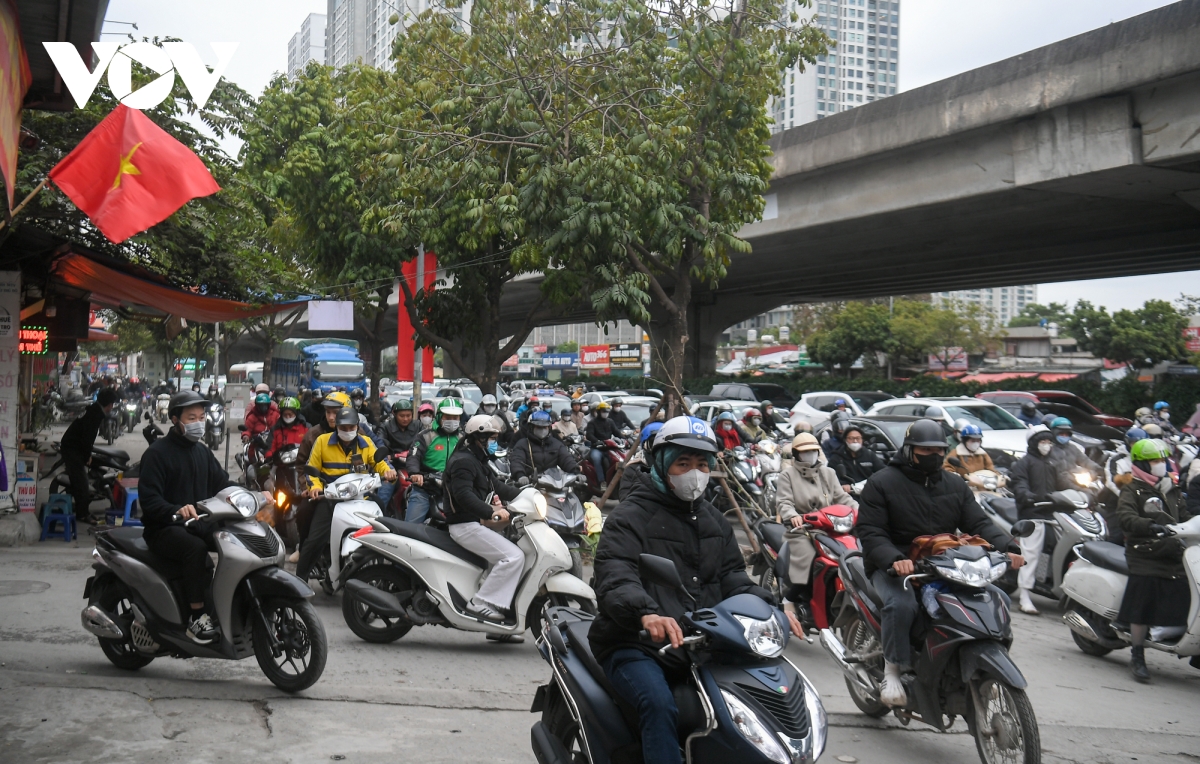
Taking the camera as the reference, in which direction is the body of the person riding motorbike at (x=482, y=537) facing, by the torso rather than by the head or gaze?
to the viewer's right

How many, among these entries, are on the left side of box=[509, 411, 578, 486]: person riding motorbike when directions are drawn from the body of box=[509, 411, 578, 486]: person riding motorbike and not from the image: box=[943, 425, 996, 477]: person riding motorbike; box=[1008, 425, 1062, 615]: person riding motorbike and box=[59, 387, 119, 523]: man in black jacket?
2

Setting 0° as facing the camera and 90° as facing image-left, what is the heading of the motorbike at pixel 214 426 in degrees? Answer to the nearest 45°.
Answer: approximately 0°

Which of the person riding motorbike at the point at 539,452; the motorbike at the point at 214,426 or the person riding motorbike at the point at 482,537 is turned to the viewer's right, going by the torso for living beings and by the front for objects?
the person riding motorbike at the point at 482,537

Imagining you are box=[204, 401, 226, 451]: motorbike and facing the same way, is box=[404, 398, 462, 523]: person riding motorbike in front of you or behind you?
in front

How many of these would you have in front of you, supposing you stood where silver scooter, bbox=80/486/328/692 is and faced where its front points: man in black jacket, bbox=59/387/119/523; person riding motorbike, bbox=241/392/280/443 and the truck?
0

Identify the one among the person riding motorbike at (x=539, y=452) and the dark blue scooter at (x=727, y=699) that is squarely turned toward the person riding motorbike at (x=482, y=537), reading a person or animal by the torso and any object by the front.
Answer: the person riding motorbike at (x=539, y=452)

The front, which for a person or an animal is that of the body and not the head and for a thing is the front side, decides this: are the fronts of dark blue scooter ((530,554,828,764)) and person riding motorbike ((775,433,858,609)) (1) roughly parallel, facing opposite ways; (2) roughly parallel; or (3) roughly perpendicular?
roughly parallel

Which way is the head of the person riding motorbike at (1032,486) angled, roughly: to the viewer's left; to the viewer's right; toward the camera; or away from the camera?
toward the camera

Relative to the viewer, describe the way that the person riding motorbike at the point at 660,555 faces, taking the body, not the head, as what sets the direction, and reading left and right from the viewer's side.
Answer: facing the viewer and to the right of the viewer

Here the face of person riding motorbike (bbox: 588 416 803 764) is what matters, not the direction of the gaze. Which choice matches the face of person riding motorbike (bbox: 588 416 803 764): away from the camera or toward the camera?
toward the camera

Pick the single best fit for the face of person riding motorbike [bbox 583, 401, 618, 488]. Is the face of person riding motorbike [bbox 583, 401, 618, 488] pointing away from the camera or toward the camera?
toward the camera

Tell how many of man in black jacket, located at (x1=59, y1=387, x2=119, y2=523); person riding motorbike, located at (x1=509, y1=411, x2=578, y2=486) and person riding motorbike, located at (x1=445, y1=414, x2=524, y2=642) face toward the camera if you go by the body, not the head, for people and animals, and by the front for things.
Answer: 1

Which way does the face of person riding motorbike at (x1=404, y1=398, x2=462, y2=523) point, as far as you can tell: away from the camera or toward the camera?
toward the camera

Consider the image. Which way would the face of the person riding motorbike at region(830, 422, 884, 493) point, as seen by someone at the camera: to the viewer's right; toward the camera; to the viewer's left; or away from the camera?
toward the camera

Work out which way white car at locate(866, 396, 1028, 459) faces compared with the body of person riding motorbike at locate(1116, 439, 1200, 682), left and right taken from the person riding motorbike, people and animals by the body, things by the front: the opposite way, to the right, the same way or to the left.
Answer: the same way

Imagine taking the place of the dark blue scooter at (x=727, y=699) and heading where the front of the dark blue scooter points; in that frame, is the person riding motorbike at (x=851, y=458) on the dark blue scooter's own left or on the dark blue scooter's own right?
on the dark blue scooter's own left

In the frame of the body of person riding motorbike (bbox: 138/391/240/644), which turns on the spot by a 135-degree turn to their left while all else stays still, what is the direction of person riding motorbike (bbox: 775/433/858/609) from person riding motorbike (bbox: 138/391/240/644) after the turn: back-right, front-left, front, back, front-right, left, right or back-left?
right

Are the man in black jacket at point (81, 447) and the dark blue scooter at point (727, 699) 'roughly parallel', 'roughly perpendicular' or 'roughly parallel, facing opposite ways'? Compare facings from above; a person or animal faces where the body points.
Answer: roughly perpendicular

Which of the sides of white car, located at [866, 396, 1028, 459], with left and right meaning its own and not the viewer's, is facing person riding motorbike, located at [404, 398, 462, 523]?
right
